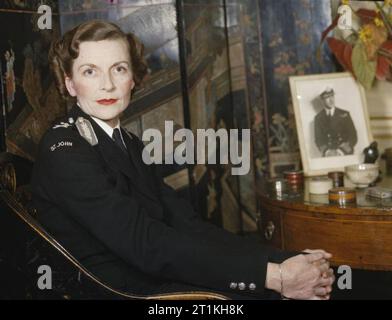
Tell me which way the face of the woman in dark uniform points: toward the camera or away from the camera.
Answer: toward the camera

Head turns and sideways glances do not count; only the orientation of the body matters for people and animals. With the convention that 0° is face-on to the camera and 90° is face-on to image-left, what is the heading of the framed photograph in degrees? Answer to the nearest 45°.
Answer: approximately 0°

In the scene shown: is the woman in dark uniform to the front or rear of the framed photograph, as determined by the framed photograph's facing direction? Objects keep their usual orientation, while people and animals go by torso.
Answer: to the front
